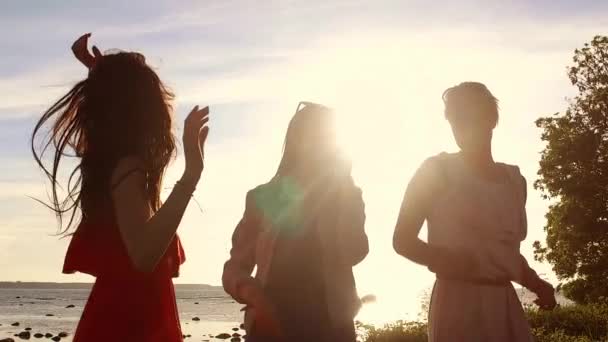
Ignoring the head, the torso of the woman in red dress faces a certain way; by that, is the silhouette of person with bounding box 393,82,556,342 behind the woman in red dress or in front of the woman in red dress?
in front

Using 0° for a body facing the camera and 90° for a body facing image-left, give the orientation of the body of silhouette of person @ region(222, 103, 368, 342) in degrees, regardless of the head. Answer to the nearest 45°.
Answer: approximately 0°
